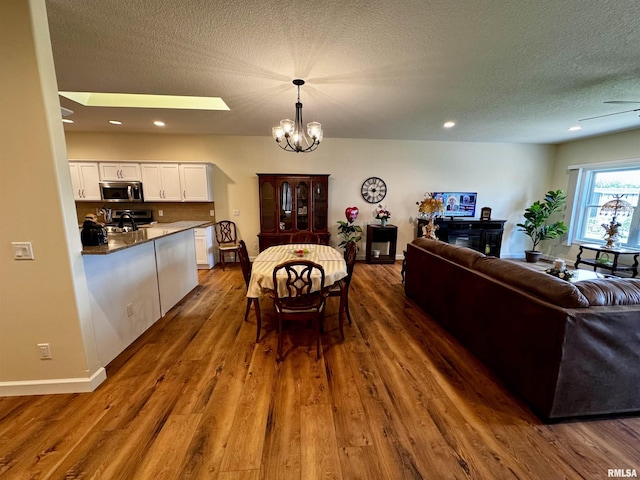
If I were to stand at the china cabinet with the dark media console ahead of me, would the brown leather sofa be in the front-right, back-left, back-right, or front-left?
front-right

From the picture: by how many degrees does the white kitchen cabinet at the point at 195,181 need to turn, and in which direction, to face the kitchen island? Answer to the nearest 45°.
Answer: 0° — it already faces it

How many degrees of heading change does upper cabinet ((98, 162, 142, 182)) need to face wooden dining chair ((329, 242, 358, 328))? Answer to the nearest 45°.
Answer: approximately 45° to its left

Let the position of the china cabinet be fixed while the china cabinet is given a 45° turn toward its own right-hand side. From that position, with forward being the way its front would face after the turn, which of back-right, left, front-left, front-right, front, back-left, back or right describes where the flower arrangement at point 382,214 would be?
back-left

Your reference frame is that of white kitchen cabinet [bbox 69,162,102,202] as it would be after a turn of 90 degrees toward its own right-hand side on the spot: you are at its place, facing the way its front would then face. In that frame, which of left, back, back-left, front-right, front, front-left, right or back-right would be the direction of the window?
back-left

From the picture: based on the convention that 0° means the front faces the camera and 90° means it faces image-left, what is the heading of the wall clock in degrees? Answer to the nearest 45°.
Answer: approximately 0°

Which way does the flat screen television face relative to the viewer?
toward the camera

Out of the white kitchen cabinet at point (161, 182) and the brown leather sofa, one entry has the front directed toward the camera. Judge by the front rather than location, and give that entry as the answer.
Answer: the white kitchen cabinet

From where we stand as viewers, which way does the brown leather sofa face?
facing away from the viewer and to the right of the viewer

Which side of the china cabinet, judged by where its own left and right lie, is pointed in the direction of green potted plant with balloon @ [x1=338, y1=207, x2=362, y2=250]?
left

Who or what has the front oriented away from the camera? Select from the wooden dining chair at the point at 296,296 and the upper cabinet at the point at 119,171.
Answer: the wooden dining chair

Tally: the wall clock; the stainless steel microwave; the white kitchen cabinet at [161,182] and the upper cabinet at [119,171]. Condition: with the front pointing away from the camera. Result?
0

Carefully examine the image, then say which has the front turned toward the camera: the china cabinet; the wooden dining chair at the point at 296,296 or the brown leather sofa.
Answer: the china cabinet

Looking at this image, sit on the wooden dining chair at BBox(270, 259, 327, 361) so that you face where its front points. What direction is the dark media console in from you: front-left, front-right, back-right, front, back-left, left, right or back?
front-right

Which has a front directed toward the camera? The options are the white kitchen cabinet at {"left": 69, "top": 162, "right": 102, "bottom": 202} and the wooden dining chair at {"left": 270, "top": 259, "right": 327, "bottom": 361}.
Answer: the white kitchen cabinet

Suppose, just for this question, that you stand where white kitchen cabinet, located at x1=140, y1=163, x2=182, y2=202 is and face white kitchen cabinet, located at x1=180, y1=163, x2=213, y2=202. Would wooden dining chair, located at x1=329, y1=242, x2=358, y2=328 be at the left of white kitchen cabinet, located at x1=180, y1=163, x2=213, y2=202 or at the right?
right

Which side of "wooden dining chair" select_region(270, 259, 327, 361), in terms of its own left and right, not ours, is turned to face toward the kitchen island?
left

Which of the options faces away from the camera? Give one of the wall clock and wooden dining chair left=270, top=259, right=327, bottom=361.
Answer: the wooden dining chair

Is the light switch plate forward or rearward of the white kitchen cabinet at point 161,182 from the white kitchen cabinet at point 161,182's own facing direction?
forward

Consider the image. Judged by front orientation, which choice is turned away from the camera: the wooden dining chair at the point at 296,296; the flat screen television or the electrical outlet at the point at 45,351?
the wooden dining chair
